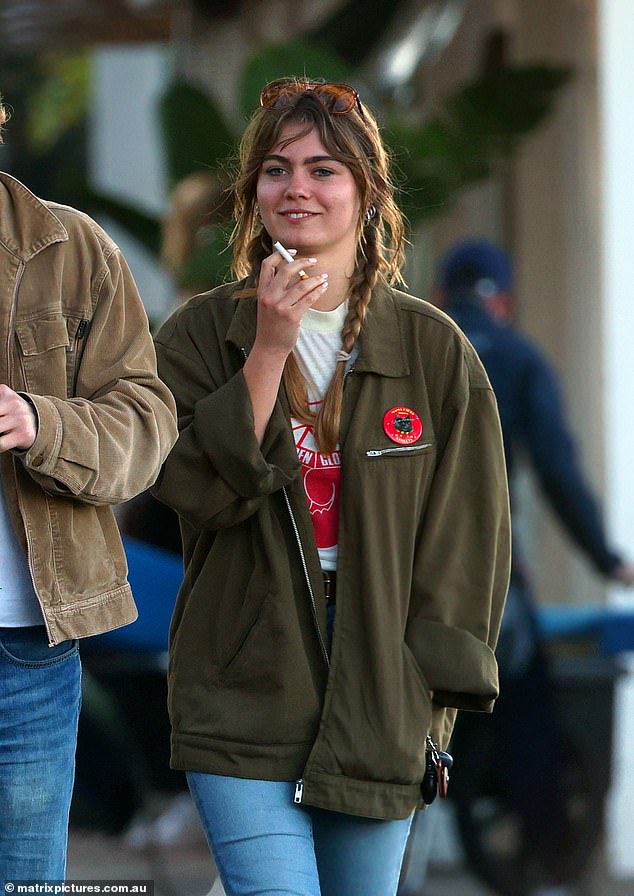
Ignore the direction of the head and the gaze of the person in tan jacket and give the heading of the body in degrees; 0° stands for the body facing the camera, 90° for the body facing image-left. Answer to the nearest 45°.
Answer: approximately 0°

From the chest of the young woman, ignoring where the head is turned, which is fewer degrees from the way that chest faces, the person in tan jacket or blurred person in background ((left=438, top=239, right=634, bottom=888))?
the person in tan jacket

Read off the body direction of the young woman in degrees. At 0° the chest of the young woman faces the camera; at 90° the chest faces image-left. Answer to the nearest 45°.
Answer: approximately 0°

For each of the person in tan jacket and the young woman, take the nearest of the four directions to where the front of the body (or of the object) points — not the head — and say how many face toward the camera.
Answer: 2

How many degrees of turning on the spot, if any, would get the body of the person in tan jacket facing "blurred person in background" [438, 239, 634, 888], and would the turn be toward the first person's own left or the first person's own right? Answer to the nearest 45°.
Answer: approximately 135° to the first person's own left
